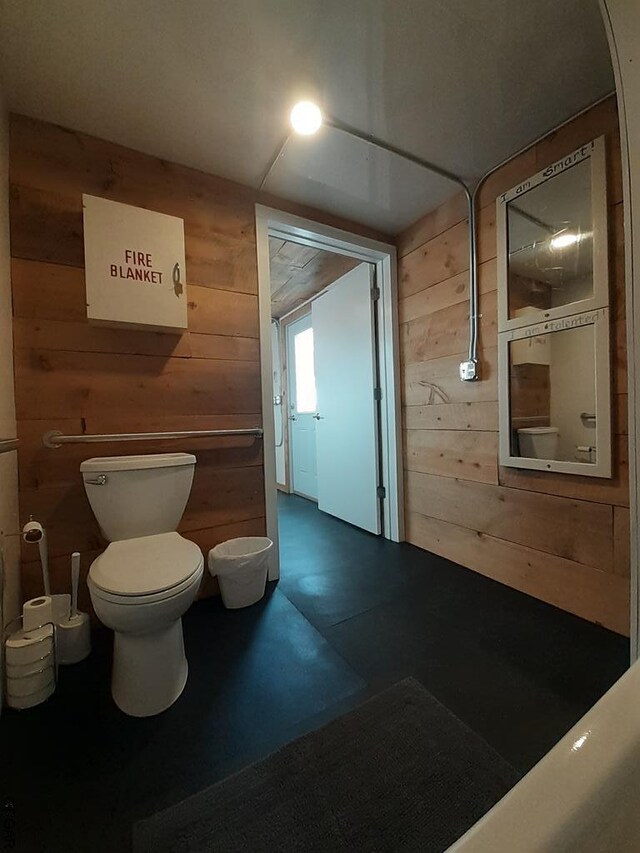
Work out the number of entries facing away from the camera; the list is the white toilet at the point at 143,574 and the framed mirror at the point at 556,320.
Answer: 0

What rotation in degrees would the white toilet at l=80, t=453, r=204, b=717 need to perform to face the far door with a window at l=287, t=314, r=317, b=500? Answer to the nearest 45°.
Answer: approximately 135° to its left

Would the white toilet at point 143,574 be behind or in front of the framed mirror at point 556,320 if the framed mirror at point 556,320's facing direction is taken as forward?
in front

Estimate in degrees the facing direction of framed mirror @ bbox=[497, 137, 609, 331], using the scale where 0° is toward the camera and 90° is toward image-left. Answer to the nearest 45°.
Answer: approximately 45°

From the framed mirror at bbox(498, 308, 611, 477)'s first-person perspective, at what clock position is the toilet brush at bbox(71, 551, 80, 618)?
The toilet brush is roughly at 12 o'clock from the framed mirror.

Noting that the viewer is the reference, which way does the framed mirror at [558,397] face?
facing the viewer and to the left of the viewer

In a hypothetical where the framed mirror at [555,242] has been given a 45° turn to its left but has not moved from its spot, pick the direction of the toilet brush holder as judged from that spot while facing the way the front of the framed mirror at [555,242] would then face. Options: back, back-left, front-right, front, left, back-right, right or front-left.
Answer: front-right

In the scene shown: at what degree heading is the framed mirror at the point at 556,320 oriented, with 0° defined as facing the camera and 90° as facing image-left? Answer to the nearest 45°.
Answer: approximately 45°

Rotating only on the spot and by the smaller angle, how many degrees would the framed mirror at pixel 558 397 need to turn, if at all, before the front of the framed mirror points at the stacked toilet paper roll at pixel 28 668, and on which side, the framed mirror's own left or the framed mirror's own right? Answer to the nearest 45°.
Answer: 0° — it already faces it

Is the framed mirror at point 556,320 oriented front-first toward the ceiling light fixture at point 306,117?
yes

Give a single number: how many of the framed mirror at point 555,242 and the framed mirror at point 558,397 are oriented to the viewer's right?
0

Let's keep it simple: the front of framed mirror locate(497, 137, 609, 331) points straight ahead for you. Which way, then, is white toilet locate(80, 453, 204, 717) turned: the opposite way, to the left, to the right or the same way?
to the left

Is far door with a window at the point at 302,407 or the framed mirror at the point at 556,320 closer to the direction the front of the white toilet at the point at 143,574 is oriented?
the framed mirror
